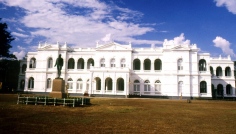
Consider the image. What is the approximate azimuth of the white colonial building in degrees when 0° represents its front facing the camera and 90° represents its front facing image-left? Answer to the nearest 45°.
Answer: approximately 0°

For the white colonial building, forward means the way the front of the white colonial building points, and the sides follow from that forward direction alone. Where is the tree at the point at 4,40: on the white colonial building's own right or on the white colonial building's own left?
on the white colonial building's own right
